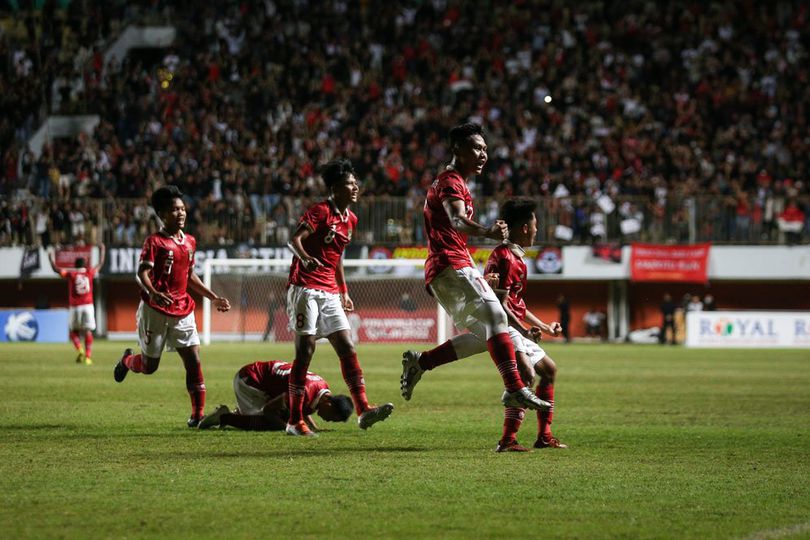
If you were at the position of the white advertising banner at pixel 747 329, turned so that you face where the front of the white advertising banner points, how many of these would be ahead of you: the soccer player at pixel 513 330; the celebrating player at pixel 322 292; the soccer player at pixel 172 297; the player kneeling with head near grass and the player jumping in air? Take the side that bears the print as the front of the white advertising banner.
5

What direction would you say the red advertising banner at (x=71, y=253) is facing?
toward the camera

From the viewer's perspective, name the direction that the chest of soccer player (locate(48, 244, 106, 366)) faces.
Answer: away from the camera

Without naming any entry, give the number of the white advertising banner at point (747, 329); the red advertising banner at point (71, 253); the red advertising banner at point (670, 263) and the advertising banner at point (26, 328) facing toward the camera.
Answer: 4

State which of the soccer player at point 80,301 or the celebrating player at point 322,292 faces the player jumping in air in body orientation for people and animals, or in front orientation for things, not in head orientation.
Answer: the celebrating player

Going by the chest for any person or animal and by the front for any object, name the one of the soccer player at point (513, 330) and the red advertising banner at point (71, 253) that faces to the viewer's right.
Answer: the soccer player

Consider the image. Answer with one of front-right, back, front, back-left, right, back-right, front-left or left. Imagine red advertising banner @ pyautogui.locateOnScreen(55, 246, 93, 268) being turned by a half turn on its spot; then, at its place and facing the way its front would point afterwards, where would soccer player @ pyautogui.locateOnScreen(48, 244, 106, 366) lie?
back

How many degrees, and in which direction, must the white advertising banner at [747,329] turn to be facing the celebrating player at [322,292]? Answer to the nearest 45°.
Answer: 0° — it already faces them

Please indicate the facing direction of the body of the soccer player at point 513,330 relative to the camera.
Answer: to the viewer's right

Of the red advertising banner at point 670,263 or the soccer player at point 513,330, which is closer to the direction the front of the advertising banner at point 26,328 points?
the soccer player

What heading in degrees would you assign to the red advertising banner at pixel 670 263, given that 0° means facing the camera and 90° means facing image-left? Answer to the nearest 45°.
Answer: approximately 0°

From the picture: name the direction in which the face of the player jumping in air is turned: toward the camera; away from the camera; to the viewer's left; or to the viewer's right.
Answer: to the viewer's right

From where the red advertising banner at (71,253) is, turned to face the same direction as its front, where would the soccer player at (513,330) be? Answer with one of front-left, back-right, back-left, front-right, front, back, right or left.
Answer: front

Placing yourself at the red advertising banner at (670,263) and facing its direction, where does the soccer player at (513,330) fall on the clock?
The soccer player is roughly at 12 o'clock from the red advertising banner.

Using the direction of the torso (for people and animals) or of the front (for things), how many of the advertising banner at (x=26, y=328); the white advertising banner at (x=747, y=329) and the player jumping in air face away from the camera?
0

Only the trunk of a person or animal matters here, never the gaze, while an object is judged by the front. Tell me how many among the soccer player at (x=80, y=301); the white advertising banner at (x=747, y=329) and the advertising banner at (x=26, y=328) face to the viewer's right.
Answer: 0

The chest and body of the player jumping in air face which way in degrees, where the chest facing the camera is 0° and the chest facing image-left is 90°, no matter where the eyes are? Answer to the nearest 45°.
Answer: approximately 270°
